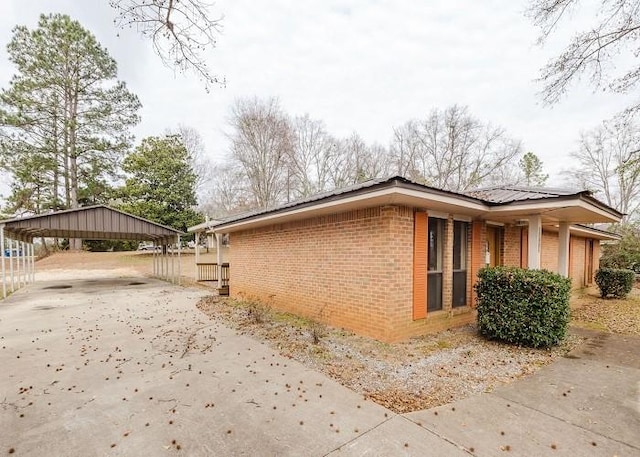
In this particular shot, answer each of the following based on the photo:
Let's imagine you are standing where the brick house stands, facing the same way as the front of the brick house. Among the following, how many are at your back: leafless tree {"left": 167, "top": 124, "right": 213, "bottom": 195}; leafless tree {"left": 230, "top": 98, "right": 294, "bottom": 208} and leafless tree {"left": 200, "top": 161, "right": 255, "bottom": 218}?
3

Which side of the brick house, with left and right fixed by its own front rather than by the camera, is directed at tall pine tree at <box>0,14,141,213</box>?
back

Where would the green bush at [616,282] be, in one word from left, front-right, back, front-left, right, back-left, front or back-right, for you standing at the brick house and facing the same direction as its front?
left

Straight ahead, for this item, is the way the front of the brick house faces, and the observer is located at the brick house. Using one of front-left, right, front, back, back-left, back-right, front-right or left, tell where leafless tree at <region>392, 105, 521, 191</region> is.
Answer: back-left

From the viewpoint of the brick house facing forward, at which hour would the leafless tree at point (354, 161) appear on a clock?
The leafless tree is roughly at 7 o'clock from the brick house.

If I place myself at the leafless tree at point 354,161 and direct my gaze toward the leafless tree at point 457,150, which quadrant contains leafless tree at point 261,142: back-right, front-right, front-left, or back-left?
back-right

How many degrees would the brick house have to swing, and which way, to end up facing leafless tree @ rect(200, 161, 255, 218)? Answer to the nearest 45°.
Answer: approximately 180°

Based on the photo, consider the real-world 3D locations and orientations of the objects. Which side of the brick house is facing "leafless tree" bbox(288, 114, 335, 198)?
back

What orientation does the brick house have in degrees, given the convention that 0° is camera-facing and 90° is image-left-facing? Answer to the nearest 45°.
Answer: approximately 315°

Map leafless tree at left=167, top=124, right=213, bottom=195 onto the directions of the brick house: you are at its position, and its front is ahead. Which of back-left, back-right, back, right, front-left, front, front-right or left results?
back
